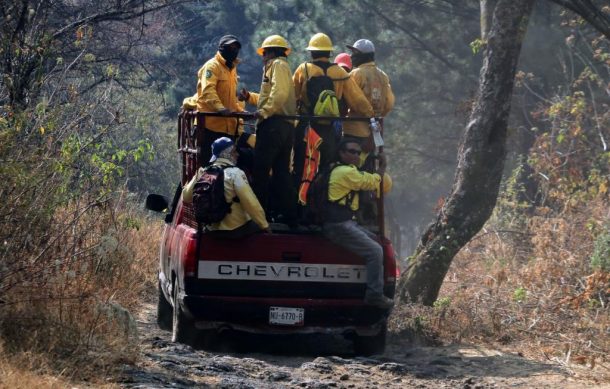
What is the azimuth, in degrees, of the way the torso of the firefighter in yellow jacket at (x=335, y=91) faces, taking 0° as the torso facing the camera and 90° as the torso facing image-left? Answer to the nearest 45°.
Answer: approximately 180°

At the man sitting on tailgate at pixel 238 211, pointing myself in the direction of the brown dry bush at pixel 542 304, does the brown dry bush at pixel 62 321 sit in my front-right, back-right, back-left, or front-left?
back-right

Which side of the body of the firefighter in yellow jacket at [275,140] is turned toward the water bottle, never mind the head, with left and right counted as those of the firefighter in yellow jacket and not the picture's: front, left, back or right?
back

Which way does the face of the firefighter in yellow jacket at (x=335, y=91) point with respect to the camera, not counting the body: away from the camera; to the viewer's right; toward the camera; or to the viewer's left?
away from the camera

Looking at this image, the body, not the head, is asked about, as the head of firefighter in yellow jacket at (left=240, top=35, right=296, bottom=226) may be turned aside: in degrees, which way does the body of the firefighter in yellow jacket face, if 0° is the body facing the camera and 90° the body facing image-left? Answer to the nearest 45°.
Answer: approximately 90°

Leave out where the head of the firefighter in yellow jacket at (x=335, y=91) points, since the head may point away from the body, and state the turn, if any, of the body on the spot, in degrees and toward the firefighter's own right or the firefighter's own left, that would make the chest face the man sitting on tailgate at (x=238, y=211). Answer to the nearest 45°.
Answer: approximately 135° to the firefighter's own left

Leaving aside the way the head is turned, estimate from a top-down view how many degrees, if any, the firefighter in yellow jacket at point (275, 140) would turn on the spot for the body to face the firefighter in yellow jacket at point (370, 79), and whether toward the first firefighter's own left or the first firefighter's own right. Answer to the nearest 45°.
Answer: approximately 135° to the first firefighter's own right

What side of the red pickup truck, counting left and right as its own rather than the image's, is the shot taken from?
back

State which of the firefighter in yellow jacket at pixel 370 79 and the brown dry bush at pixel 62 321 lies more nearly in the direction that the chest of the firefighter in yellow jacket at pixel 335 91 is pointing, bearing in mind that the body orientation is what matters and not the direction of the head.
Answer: the firefighter in yellow jacket

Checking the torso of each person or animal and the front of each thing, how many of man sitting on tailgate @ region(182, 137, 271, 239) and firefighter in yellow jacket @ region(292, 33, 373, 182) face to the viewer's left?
0

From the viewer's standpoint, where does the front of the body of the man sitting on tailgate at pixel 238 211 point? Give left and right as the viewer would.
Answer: facing away from the viewer and to the right of the viewer

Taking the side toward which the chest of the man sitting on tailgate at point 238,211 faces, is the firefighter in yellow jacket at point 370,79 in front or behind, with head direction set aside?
in front

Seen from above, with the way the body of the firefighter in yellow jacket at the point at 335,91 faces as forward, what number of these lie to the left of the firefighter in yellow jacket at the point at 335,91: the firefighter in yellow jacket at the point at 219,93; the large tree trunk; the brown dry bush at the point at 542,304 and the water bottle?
1

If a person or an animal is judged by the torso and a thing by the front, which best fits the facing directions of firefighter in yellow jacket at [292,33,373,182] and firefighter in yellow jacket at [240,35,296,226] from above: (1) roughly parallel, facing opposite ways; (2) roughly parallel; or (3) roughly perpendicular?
roughly perpendicular
